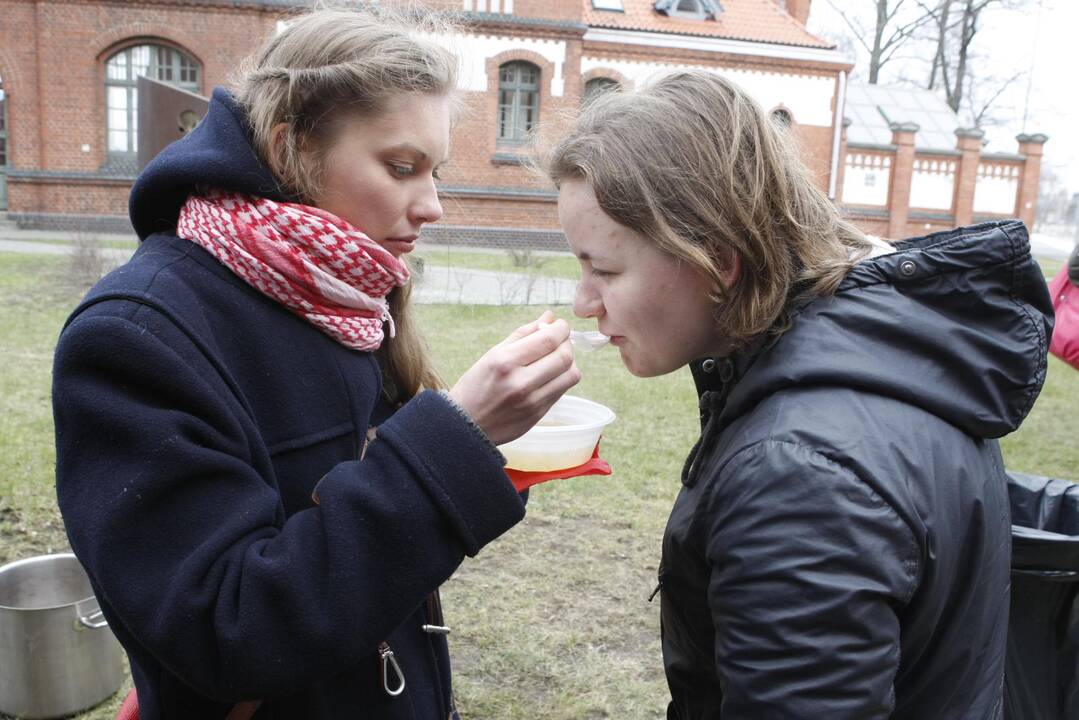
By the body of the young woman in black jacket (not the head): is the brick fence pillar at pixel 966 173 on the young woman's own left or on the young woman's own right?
on the young woman's own right

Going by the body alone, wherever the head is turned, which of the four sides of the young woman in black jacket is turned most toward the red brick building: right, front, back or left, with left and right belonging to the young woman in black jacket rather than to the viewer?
right

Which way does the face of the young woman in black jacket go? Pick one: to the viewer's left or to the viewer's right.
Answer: to the viewer's left

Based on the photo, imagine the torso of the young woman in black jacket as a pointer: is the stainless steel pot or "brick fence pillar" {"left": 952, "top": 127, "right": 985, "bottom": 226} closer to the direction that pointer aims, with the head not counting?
the stainless steel pot

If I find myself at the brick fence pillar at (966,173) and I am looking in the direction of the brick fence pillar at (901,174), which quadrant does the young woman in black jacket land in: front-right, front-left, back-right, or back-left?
front-left

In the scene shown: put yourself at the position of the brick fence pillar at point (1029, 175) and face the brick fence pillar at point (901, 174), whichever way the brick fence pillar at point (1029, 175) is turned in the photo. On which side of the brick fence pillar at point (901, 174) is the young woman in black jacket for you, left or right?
left

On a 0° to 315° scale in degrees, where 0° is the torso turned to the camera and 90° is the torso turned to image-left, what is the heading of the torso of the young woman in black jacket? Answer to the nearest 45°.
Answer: approximately 90°

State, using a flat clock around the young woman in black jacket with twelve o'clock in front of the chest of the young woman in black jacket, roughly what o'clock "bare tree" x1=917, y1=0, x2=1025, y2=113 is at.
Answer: The bare tree is roughly at 3 o'clock from the young woman in black jacket.
